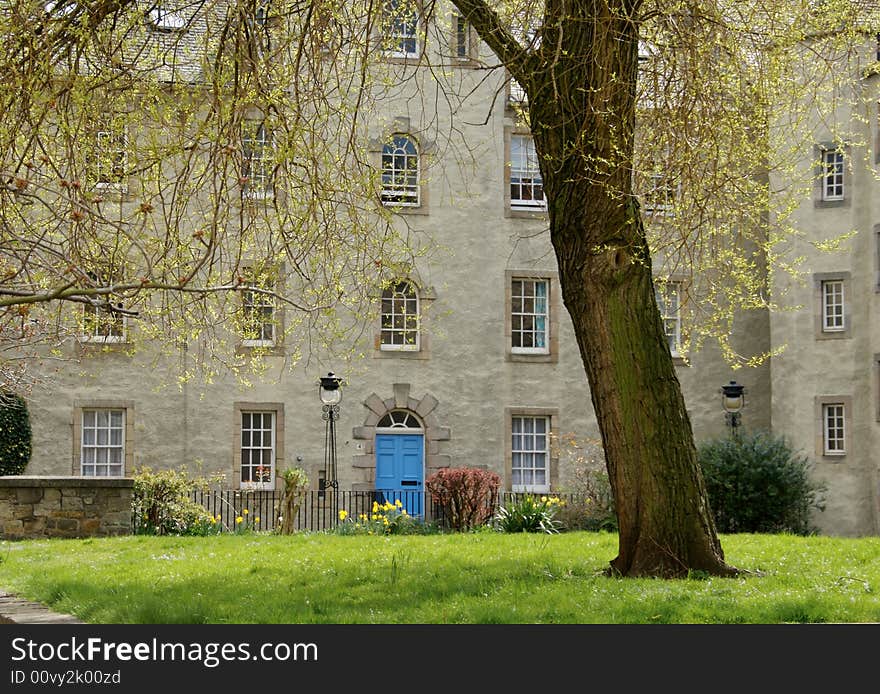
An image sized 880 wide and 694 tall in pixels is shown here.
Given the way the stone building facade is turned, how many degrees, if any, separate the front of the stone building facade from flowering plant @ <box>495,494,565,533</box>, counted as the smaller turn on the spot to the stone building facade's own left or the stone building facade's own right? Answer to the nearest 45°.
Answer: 0° — it already faces it

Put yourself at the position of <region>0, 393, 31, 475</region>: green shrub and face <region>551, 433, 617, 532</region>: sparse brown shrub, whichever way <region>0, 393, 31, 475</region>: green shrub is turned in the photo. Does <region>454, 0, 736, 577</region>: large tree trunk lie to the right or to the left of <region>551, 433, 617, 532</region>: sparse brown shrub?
right

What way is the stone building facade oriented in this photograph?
toward the camera

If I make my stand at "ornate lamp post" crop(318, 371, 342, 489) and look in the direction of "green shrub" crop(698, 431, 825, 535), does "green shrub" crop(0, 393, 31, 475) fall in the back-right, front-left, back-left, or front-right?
back-right

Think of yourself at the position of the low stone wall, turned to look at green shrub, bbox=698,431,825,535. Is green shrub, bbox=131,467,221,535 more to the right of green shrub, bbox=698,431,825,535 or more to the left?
left

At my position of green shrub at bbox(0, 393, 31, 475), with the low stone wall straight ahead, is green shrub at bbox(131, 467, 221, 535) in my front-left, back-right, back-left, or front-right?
front-left

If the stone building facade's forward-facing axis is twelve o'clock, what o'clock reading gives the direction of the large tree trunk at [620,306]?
The large tree trunk is roughly at 12 o'clock from the stone building facade.

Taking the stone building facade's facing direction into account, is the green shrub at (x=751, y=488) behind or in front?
in front

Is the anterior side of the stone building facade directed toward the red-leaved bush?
yes

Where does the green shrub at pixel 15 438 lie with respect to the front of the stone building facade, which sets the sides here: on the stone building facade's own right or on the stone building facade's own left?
on the stone building facade's own right

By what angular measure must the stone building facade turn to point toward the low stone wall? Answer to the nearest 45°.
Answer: approximately 45° to its right

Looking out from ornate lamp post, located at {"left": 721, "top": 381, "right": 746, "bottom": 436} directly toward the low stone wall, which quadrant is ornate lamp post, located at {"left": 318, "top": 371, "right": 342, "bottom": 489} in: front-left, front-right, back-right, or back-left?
front-right
